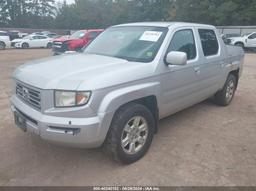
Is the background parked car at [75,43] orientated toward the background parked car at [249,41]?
no

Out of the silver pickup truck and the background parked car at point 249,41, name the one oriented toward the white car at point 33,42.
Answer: the background parked car

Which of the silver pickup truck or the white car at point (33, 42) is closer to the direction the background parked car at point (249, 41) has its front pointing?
the white car

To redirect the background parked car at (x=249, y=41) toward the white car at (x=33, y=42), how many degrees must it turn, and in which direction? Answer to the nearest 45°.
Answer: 0° — it already faces it

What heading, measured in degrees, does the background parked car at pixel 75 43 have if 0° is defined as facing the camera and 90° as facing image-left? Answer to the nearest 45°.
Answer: approximately 45°

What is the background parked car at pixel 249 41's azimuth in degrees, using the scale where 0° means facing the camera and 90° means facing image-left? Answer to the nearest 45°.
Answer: approximately 90°

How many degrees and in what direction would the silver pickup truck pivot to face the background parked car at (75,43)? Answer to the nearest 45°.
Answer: approximately 135° to its right

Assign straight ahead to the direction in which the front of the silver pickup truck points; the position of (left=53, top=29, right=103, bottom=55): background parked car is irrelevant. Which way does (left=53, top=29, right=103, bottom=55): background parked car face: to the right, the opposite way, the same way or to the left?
the same way

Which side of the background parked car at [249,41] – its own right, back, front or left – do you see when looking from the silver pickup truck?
left

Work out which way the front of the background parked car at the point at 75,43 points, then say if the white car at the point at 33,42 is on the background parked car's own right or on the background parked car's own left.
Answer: on the background parked car's own right

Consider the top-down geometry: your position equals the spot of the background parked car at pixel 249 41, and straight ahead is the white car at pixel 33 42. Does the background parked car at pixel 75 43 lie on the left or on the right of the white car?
left

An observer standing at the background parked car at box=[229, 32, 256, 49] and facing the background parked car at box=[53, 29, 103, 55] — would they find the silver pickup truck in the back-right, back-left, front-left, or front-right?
front-left

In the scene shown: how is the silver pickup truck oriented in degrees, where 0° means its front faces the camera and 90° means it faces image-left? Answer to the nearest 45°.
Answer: approximately 45°

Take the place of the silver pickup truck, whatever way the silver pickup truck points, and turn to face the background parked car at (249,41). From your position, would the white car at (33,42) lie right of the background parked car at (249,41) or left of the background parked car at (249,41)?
left

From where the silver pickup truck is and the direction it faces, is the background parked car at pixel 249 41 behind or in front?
behind

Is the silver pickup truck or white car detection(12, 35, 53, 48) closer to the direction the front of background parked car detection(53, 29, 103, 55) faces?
the silver pickup truck
